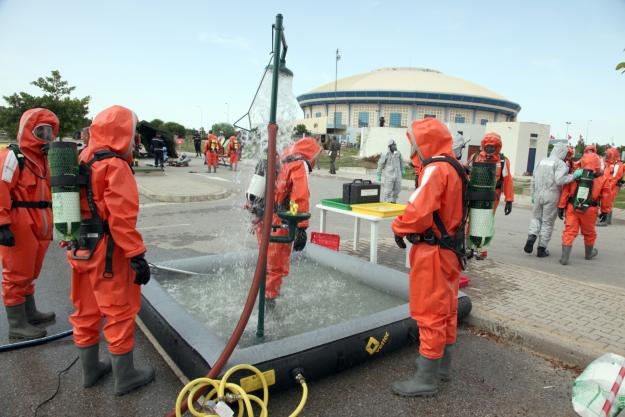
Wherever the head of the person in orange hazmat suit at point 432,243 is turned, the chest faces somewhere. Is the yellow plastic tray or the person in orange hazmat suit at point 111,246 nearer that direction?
the person in orange hazmat suit

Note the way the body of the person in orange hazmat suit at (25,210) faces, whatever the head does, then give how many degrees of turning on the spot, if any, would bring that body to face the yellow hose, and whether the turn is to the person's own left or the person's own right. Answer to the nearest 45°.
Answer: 0° — they already face it

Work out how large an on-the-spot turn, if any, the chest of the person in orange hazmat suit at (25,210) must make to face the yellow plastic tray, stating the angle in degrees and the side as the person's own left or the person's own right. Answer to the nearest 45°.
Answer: approximately 45° to the person's own left

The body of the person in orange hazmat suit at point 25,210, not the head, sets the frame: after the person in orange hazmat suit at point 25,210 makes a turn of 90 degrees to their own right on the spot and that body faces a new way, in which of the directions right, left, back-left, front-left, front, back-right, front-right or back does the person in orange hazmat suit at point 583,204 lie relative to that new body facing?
back-left

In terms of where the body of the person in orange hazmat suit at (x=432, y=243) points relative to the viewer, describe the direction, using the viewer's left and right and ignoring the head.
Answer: facing to the left of the viewer

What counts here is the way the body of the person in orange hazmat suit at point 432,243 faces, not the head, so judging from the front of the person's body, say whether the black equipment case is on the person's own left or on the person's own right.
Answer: on the person's own right

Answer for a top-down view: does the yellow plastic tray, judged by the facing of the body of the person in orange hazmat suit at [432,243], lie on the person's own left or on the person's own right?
on the person's own right

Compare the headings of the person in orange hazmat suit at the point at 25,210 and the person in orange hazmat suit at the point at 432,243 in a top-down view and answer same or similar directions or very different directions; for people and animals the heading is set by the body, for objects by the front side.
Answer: very different directions

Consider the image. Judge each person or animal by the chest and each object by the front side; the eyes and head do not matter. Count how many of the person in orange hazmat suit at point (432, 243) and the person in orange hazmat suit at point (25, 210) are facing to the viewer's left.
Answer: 1

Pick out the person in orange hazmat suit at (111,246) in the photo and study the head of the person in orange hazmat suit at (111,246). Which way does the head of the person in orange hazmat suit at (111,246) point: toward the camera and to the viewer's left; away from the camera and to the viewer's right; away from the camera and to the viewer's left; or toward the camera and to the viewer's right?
away from the camera and to the viewer's right

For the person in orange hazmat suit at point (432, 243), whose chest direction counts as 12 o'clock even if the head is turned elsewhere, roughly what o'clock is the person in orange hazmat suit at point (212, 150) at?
the person in orange hazmat suit at point (212, 150) is roughly at 2 o'clock from the person in orange hazmat suit at point (432, 243).

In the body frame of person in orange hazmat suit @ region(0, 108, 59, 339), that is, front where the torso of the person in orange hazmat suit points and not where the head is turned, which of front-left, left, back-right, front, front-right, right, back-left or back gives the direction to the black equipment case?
front-left

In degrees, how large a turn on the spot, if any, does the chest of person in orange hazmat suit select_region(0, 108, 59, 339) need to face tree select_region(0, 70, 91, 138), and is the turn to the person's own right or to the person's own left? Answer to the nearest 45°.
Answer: approximately 135° to the person's own left

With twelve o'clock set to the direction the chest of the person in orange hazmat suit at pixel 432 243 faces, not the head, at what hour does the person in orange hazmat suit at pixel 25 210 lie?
the person in orange hazmat suit at pixel 25 210 is roughly at 12 o'clock from the person in orange hazmat suit at pixel 432 243.
